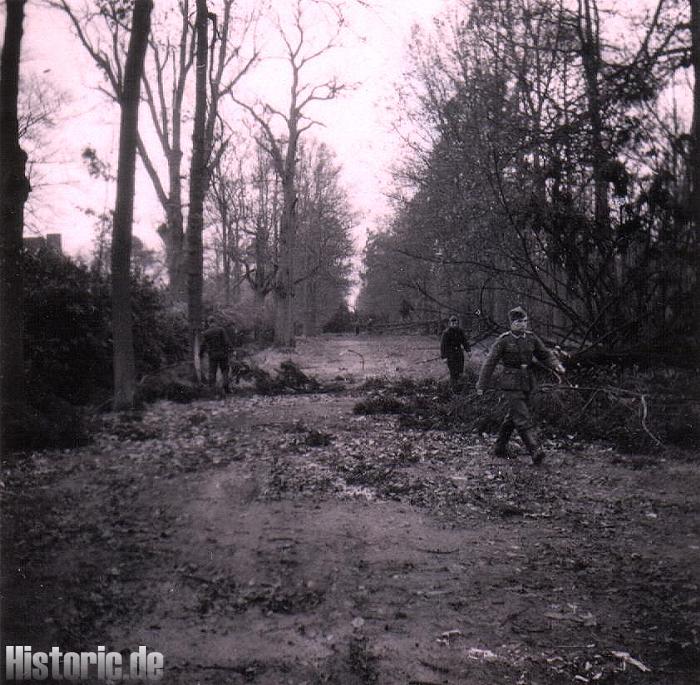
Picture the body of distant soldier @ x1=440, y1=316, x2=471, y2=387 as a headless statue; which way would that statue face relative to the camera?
toward the camera

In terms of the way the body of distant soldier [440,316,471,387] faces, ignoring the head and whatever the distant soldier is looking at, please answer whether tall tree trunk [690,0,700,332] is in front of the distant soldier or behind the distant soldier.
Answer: in front

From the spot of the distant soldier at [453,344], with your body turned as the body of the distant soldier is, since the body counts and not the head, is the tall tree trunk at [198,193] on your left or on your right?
on your right

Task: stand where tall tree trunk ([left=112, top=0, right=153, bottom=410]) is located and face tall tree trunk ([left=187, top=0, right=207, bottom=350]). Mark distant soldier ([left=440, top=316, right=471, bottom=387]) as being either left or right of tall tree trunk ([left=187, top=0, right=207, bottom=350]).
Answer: right

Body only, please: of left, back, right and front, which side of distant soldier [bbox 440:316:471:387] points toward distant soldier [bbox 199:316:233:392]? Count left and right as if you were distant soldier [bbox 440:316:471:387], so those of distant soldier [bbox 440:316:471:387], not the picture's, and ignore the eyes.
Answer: right

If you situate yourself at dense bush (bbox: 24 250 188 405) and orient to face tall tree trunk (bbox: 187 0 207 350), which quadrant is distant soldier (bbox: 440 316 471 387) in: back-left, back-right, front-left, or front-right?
front-right

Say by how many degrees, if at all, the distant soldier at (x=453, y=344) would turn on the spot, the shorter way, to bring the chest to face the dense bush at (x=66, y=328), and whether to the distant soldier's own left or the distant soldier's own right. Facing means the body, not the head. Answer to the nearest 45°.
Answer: approximately 45° to the distant soldier's own right

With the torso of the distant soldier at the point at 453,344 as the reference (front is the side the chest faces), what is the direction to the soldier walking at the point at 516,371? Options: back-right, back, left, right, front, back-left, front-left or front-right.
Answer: front

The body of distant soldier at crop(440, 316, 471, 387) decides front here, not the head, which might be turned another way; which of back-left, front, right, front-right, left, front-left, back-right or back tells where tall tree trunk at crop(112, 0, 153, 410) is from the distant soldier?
front-right
